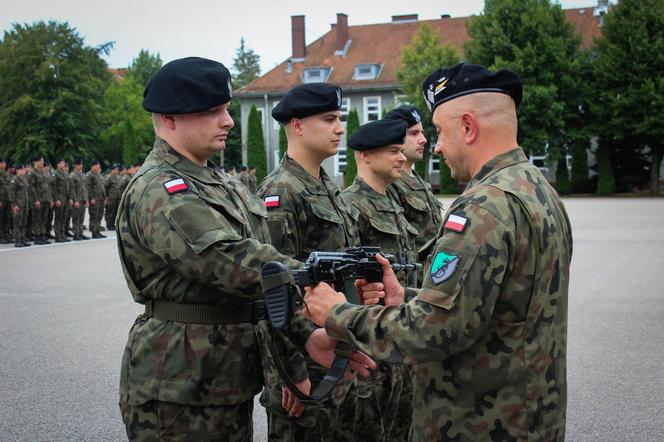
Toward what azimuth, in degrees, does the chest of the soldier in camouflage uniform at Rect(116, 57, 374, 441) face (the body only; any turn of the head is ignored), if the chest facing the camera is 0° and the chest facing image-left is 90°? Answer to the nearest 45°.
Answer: approximately 270°

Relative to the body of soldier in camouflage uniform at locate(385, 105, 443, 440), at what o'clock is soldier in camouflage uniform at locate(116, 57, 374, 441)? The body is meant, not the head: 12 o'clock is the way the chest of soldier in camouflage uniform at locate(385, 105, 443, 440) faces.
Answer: soldier in camouflage uniform at locate(116, 57, 374, 441) is roughly at 2 o'clock from soldier in camouflage uniform at locate(385, 105, 443, 440).

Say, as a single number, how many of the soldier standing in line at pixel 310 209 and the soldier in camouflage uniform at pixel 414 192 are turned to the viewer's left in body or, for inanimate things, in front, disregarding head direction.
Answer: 0

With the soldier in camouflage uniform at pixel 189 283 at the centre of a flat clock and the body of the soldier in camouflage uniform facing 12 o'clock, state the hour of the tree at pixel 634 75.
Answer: The tree is roughly at 10 o'clock from the soldier in camouflage uniform.

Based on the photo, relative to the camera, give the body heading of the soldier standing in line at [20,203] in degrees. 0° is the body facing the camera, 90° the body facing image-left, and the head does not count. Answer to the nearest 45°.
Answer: approximately 315°

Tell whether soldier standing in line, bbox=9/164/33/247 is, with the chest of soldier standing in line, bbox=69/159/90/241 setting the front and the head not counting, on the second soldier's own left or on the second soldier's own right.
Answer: on the second soldier's own right

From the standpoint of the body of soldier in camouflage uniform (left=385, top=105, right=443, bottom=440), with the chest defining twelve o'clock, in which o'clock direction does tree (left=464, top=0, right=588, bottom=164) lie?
The tree is roughly at 8 o'clock from the soldier in camouflage uniform.

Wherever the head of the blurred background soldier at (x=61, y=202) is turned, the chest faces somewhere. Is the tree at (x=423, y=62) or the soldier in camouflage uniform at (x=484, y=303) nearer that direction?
the soldier in camouflage uniform

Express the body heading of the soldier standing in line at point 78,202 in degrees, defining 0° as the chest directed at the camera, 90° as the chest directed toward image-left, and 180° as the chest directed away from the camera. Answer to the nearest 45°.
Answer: approximately 315°
